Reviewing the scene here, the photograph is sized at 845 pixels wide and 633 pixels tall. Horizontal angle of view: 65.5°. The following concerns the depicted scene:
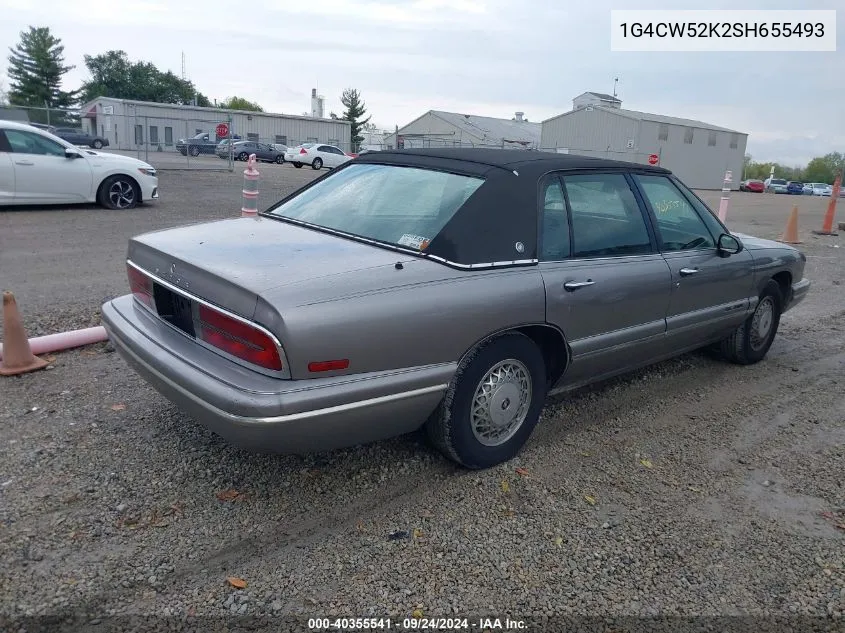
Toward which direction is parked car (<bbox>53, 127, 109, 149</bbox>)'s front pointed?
to the viewer's right

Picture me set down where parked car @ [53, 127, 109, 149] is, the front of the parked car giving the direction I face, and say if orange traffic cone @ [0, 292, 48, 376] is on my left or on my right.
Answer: on my right

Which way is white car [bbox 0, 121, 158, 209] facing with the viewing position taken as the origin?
facing to the right of the viewer

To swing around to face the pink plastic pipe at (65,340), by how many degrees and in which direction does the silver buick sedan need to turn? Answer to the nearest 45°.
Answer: approximately 90° to its left

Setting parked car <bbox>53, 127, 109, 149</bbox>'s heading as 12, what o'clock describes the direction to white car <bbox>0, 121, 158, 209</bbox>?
The white car is roughly at 3 o'clock from the parked car.

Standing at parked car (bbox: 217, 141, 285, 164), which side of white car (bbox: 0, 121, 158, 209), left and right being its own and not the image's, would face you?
left

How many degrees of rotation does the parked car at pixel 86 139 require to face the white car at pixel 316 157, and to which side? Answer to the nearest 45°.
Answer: approximately 45° to its right

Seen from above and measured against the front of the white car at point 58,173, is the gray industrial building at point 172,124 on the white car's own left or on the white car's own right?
on the white car's own left

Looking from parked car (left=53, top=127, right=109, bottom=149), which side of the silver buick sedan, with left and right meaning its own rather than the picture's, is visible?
left

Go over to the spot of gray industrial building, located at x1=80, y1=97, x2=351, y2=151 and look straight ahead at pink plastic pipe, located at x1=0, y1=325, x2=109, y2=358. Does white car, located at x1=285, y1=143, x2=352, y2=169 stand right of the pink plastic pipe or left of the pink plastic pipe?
left

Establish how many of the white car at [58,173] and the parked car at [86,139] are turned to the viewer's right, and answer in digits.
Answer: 2

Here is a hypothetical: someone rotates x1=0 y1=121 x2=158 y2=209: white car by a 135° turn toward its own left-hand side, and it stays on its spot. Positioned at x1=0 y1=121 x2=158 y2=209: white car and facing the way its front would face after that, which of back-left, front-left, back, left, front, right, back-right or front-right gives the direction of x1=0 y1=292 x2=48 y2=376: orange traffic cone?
back-left

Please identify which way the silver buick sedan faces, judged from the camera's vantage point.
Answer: facing away from the viewer and to the right of the viewer
